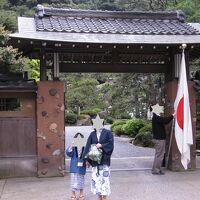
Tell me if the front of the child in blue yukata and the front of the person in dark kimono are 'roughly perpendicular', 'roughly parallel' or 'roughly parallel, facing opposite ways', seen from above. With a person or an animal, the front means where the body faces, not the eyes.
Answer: roughly parallel

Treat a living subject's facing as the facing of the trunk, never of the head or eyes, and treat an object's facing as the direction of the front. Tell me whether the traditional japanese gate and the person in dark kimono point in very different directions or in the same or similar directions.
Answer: same or similar directions

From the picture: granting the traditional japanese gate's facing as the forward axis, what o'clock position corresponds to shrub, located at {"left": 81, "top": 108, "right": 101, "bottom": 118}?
The shrub is roughly at 6 o'clock from the traditional japanese gate.

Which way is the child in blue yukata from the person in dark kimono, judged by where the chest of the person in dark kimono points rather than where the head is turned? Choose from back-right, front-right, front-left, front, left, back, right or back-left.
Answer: back-right

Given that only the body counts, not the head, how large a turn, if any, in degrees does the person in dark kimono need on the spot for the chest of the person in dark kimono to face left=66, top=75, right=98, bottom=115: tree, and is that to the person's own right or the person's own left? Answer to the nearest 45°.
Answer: approximately 180°

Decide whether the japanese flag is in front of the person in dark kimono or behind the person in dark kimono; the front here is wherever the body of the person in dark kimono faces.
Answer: behind

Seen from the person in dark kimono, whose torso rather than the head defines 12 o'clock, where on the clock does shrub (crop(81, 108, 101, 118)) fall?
The shrub is roughly at 6 o'clock from the person in dark kimono.

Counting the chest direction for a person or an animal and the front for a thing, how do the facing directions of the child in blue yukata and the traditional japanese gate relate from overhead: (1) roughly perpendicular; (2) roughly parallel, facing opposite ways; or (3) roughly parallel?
roughly parallel

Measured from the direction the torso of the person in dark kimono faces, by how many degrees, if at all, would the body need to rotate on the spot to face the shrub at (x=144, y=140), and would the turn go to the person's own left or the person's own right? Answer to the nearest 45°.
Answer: approximately 180°

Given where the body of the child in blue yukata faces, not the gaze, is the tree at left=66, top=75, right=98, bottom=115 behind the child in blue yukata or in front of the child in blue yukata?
behind

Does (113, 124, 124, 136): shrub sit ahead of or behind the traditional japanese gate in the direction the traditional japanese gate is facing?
behind

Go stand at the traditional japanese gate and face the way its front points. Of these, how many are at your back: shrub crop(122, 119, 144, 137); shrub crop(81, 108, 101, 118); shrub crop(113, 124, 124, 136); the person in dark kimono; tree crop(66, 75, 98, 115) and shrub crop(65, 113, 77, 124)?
5

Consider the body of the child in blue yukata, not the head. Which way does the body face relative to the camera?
toward the camera

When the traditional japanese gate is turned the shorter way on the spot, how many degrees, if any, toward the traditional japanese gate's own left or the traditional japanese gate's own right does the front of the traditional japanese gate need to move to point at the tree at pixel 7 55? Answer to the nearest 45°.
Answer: approximately 90° to the traditional japanese gate's own right

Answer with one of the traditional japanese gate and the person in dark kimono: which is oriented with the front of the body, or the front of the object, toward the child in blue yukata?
the traditional japanese gate

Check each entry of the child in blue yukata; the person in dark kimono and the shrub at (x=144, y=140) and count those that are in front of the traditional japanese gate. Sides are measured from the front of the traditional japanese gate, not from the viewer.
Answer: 2

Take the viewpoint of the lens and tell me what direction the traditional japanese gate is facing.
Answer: facing the viewer
